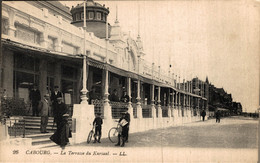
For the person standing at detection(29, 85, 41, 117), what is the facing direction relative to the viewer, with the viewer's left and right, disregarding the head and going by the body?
facing the viewer

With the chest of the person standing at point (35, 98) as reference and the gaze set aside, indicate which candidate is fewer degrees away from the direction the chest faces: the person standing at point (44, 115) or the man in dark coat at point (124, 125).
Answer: the person standing

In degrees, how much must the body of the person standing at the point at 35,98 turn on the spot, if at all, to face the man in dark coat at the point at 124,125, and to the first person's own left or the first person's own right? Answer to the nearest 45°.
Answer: approximately 45° to the first person's own left

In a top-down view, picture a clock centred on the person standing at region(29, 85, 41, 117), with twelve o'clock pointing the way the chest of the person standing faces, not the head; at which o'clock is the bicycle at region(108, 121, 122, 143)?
The bicycle is roughly at 10 o'clock from the person standing.

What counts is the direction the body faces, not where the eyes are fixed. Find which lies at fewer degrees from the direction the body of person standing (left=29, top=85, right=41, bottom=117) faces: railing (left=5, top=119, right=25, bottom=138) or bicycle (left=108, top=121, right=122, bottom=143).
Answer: the railing

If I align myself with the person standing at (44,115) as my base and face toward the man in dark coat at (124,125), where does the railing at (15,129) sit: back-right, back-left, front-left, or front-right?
back-right

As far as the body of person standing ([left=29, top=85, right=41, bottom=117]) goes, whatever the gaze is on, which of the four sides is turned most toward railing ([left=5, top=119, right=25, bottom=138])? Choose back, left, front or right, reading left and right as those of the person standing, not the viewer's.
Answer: front

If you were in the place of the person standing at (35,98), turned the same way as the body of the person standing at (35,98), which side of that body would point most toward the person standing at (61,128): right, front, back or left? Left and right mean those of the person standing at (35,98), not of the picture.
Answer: front

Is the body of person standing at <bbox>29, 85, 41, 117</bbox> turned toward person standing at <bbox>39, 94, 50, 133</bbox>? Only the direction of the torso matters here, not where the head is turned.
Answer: yes
